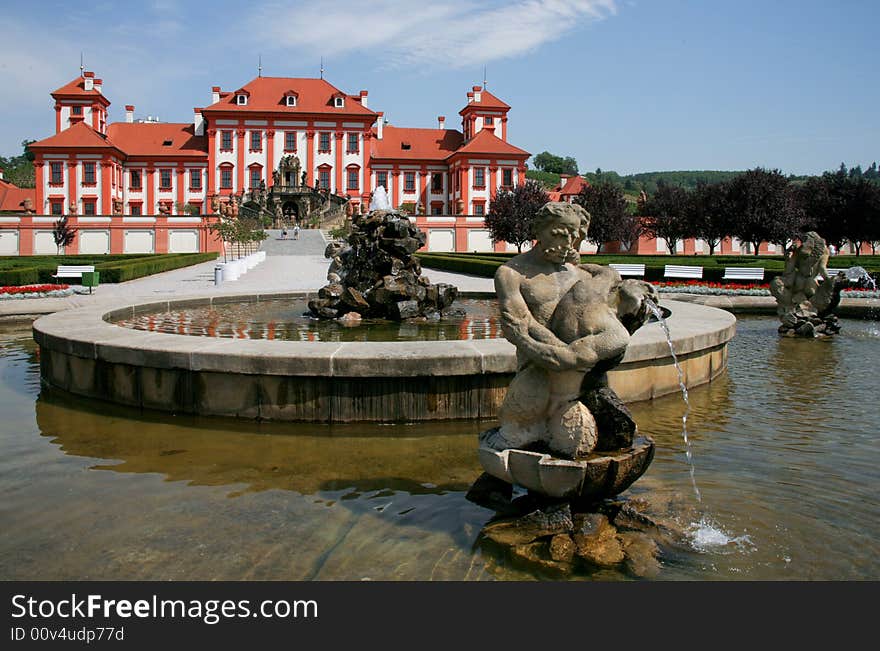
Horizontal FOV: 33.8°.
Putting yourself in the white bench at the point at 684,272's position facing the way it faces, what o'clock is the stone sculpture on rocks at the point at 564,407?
The stone sculpture on rocks is roughly at 12 o'clock from the white bench.

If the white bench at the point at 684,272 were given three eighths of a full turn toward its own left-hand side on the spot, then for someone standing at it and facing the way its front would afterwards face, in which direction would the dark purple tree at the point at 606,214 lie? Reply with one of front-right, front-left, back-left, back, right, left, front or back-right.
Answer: front-left

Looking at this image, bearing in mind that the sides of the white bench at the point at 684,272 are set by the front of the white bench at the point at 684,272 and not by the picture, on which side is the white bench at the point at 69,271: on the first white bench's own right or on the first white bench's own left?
on the first white bench's own right

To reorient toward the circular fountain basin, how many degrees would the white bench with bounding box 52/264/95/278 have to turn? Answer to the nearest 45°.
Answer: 0° — it already faces it

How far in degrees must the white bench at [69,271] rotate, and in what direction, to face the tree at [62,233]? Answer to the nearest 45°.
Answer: approximately 180°

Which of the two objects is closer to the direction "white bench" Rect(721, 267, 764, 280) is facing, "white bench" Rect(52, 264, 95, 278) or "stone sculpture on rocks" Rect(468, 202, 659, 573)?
the stone sculpture on rocks

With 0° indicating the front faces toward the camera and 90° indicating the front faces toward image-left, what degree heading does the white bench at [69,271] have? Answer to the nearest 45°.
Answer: approximately 0°

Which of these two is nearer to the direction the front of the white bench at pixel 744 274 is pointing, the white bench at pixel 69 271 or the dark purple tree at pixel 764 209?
the white bench

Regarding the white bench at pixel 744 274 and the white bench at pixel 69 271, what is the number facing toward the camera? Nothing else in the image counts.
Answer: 2
